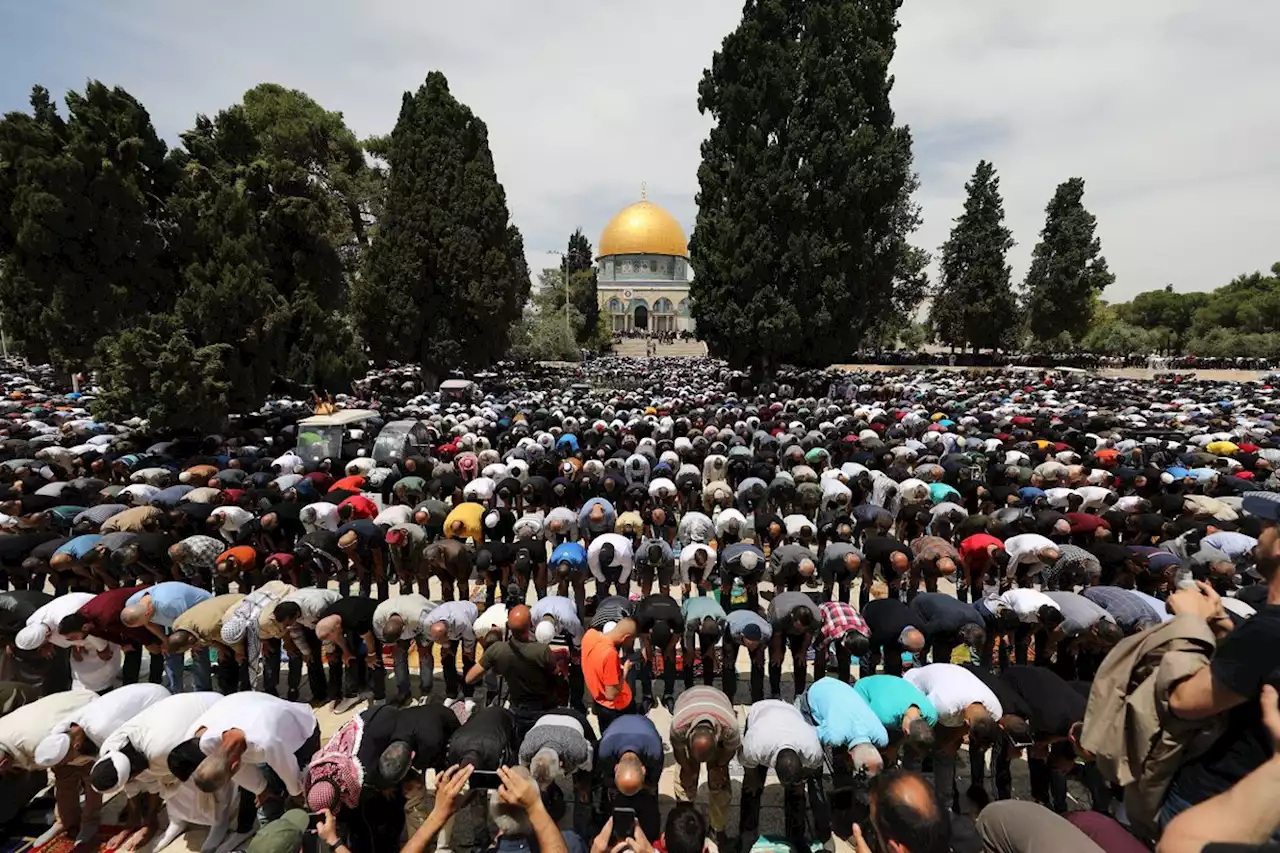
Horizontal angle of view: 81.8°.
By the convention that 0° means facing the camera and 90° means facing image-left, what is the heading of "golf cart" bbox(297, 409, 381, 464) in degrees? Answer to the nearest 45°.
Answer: approximately 45°

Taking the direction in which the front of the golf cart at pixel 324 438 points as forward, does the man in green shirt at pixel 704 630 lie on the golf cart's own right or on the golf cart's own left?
on the golf cart's own left

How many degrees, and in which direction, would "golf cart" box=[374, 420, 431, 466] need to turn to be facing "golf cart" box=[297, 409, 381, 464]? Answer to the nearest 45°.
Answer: approximately 45° to its right

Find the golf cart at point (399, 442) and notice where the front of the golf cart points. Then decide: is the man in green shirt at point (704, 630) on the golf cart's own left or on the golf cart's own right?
on the golf cart's own left

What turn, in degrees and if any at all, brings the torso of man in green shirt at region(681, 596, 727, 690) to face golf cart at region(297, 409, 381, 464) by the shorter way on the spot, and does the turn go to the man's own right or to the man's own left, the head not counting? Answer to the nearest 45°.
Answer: approximately 135° to the man's own right

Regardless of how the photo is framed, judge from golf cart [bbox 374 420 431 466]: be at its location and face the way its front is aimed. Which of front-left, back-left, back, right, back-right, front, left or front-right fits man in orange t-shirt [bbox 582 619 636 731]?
front-left
